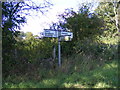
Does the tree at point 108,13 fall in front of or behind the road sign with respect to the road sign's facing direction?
behind

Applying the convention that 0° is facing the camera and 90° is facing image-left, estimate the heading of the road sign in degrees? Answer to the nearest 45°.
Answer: approximately 0°

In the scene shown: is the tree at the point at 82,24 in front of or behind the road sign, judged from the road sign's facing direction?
behind
